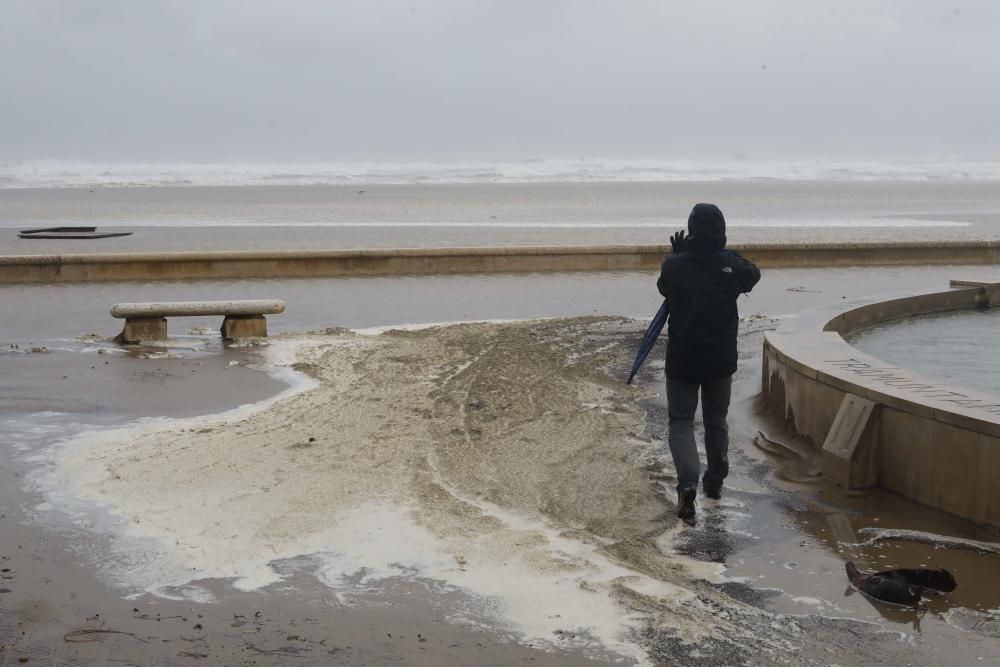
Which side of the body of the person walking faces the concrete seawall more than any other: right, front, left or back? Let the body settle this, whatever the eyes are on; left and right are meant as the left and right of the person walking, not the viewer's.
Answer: front

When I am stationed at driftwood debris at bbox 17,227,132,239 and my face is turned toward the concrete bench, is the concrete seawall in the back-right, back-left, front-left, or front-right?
front-left

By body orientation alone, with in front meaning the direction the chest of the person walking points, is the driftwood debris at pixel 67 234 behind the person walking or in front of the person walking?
in front

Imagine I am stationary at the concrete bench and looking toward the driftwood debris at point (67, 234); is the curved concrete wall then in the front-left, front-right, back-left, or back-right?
back-right

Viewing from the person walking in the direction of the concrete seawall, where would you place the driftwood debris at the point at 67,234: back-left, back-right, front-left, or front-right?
front-left

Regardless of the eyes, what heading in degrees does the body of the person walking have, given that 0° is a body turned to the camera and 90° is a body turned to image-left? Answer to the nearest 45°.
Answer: approximately 180°

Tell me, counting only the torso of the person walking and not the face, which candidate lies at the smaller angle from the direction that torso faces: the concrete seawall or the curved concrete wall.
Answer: the concrete seawall

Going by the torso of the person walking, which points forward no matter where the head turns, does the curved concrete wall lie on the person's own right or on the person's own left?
on the person's own right

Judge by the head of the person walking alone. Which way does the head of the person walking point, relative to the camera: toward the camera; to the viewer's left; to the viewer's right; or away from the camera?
away from the camera

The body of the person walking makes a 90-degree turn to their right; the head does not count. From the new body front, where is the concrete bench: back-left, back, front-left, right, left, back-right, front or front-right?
back-left
